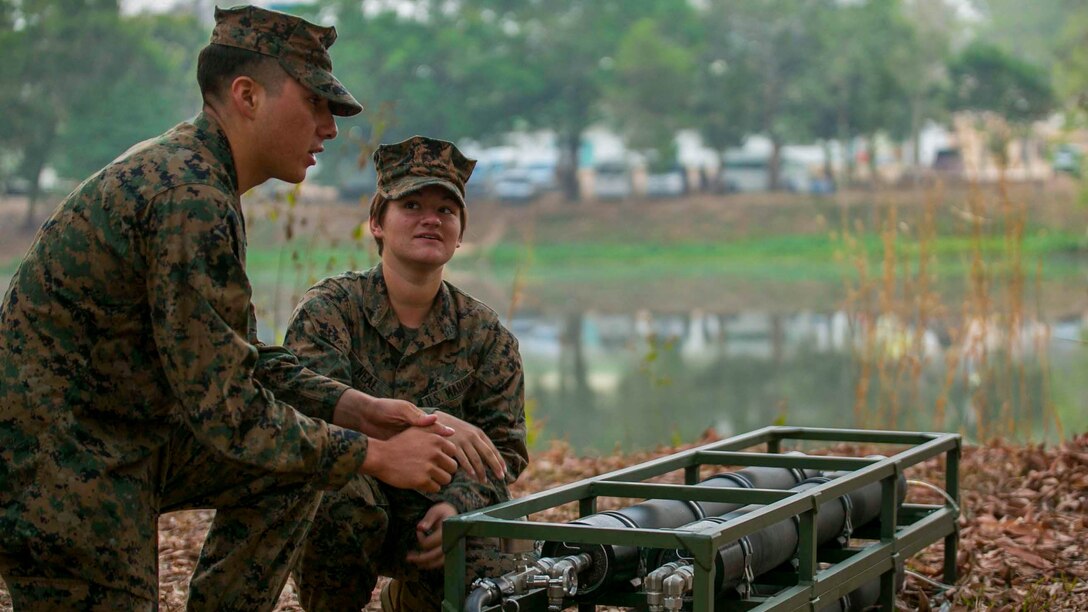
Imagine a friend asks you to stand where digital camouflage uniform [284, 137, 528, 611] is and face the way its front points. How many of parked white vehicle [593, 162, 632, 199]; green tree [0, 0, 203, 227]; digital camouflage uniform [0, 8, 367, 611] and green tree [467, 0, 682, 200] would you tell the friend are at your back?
3

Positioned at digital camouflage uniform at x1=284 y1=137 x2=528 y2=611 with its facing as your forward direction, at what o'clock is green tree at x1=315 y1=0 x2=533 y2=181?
The green tree is roughly at 6 o'clock from the digital camouflage uniform.

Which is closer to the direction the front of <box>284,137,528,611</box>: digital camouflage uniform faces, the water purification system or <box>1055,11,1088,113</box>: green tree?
the water purification system

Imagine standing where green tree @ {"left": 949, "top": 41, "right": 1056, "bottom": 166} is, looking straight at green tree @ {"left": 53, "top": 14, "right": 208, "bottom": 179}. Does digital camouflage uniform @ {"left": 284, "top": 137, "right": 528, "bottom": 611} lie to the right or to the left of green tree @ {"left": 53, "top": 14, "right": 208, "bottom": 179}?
left

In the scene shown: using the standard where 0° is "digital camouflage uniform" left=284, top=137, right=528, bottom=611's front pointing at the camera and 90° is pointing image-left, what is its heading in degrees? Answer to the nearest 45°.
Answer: approximately 0°

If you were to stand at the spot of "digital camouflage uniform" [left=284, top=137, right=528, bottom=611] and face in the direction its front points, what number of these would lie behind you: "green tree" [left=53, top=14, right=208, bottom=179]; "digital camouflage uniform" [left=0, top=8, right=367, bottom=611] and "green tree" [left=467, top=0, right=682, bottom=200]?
2

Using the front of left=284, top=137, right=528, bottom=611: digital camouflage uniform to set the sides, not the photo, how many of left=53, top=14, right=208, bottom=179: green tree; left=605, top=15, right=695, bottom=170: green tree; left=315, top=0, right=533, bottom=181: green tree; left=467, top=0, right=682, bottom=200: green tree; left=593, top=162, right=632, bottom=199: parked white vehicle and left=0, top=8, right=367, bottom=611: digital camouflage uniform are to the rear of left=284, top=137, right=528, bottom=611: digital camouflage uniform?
5

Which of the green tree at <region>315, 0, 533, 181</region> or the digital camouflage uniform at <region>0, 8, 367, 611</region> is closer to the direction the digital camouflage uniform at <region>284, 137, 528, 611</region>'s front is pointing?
the digital camouflage uniform

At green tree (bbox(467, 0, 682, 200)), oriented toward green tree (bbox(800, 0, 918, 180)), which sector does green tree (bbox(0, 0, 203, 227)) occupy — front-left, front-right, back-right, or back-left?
back-right

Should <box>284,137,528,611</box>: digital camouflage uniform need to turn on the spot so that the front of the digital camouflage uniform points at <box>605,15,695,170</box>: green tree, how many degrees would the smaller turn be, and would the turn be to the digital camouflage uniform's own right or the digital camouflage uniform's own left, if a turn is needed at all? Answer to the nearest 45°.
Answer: approximately 180°

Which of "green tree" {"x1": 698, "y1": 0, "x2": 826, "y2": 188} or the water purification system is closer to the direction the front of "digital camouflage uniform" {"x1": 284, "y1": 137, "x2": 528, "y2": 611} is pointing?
the water purification system

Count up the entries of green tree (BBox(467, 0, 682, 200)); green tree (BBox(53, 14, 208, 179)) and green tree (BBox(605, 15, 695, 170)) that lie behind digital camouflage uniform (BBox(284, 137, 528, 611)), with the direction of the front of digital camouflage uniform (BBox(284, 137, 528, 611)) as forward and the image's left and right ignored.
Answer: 3

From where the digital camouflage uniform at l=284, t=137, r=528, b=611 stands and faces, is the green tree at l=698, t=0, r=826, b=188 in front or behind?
behind

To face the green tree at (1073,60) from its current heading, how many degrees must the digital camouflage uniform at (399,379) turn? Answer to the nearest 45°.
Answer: approximately 135° to its left

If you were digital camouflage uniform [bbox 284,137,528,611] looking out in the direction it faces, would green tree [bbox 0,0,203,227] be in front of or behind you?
behind
